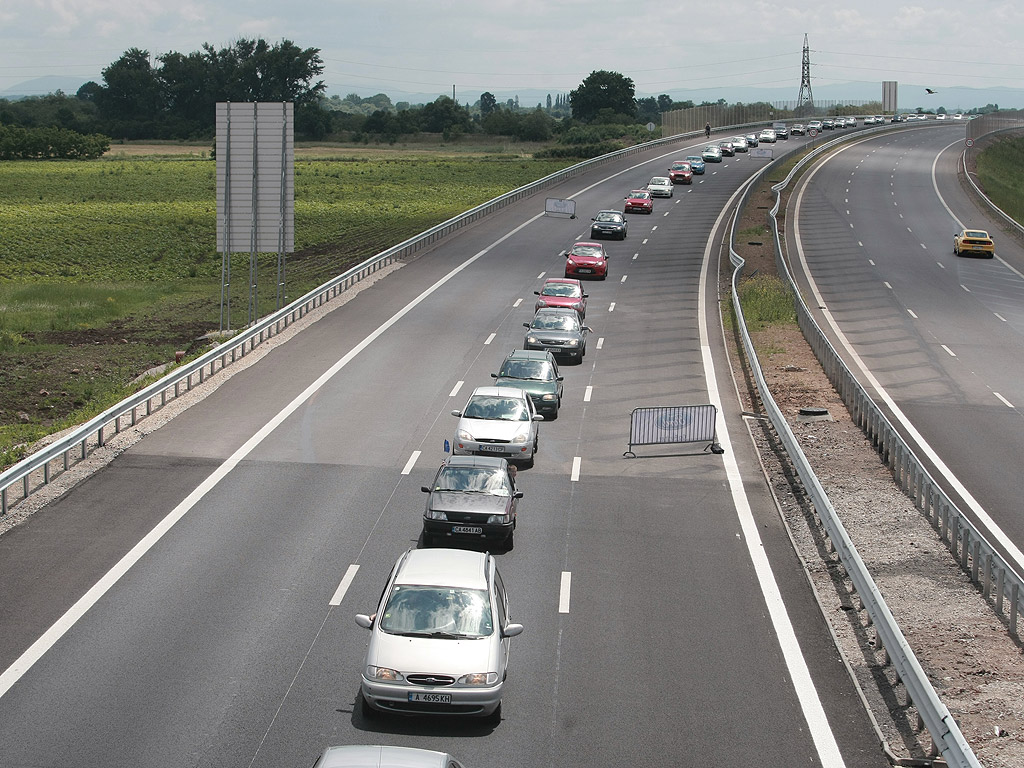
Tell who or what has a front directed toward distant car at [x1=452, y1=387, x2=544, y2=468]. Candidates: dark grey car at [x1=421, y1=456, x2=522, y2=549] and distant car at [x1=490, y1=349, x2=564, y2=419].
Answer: distant car at [x1=490, y1=349, x2=564, y2=419]

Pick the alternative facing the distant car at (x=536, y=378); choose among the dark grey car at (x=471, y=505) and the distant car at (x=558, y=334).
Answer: the distant car at (x=558, y=334)

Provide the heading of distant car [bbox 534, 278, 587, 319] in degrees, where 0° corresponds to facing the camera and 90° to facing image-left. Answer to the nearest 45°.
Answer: approximately 0°

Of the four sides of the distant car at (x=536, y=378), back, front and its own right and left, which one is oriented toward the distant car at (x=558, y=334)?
back

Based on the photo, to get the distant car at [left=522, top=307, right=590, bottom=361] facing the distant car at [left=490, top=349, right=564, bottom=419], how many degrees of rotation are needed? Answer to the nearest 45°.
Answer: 0° — it already faces it

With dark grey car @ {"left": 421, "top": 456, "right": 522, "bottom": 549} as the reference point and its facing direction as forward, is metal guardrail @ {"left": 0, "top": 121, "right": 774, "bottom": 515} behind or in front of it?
behind

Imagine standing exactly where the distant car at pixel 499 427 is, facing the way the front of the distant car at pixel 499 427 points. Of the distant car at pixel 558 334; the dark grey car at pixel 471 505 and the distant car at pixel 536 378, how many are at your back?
2
